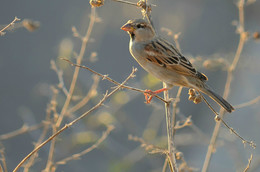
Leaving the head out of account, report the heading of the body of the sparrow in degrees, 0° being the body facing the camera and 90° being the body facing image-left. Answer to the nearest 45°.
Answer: approximately 90°

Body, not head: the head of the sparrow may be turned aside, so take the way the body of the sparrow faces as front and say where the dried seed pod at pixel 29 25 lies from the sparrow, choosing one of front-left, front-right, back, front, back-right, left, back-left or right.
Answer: front-right
